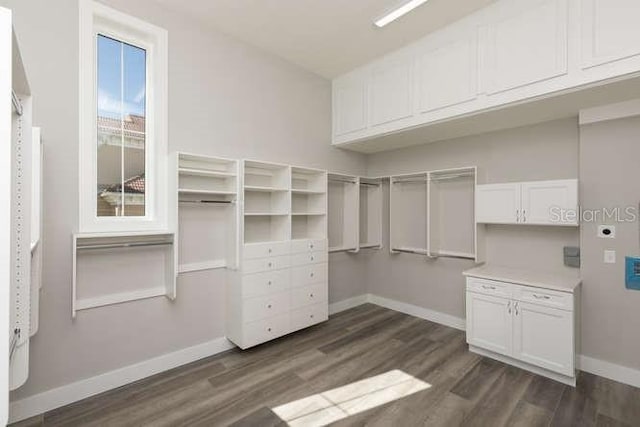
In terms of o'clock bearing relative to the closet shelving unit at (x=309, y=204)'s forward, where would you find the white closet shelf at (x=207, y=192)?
The white closet shelf is roughly at 3 o'clock from the closet shelving unit.

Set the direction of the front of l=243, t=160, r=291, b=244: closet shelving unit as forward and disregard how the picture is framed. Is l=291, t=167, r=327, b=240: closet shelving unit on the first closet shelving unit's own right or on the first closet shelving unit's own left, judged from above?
on the first closet shelving unit's own left

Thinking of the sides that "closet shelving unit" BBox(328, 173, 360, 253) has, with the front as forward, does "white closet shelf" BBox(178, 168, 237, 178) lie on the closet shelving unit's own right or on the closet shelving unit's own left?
on the closet shelving unit's own right

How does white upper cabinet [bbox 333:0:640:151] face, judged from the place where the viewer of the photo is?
facing the viewer and to the left of the viewer

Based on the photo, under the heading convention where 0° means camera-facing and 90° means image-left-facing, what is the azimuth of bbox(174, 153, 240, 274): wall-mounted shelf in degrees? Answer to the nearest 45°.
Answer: approximately 315°

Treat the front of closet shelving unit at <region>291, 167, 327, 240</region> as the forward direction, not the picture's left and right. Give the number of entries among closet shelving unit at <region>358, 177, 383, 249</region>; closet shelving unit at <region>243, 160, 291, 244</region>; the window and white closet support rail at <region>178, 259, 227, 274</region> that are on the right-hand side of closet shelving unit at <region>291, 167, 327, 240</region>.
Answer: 3

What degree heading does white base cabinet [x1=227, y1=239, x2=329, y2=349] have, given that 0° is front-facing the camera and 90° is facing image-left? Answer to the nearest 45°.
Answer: approximately 315°

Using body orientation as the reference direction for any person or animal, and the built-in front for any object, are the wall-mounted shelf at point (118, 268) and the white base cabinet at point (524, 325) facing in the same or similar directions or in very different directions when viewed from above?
very different directions

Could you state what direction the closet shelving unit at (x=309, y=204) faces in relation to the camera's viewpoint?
facing the viewer and to the right of the viewer
